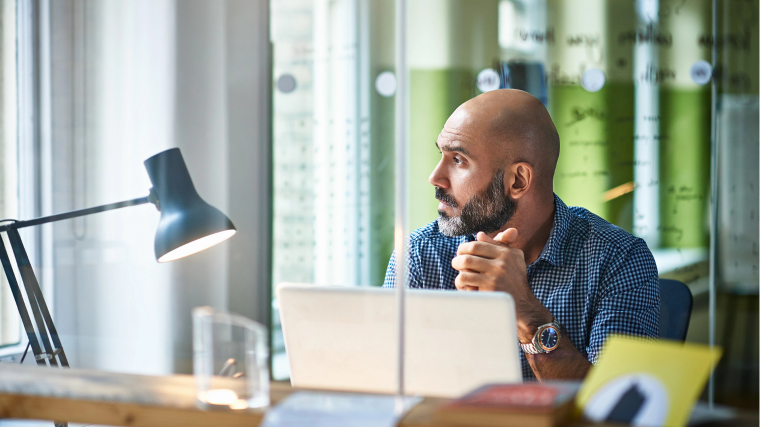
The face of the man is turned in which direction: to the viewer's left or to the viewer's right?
to the viewer's left

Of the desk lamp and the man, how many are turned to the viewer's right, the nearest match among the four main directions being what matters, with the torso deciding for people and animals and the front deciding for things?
1

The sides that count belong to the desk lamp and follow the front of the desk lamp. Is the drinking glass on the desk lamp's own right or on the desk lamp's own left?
on the desk lamp's own right

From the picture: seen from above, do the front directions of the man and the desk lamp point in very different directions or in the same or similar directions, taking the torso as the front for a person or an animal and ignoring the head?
very different directions

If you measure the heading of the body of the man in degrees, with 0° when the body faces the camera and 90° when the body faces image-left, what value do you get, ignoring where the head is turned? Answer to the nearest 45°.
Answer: approximately 45°

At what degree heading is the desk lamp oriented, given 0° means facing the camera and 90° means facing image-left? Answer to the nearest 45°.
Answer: approximately 270°
